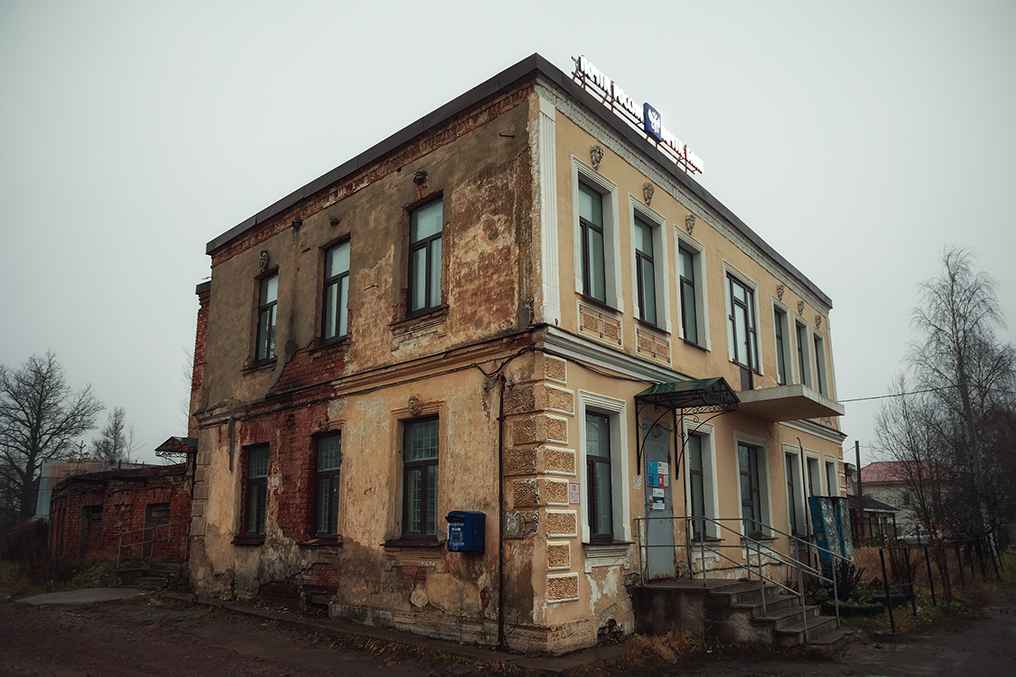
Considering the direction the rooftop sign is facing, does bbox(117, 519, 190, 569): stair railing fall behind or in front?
behind

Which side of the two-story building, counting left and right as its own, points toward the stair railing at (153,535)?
back

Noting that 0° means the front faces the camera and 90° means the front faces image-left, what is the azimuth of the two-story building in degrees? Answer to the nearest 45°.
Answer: approximately 315°

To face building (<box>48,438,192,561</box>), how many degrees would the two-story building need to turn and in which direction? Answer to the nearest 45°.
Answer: approximately 180°
